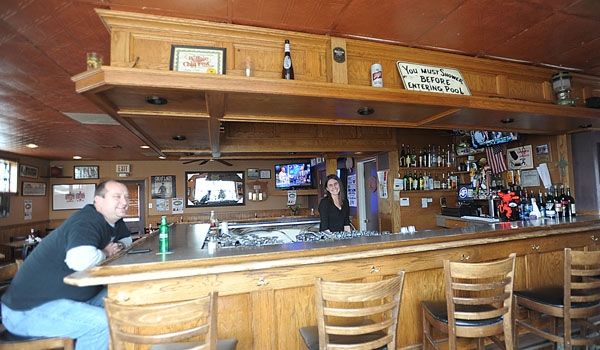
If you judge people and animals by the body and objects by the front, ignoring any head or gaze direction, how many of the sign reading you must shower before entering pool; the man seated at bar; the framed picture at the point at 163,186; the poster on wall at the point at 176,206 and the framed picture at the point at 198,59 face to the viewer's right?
1

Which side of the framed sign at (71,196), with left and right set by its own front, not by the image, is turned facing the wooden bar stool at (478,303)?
front

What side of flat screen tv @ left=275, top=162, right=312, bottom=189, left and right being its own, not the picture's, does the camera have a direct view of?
front

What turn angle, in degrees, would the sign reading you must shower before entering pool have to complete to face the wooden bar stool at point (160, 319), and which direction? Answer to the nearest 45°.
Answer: approximately 45° to its right

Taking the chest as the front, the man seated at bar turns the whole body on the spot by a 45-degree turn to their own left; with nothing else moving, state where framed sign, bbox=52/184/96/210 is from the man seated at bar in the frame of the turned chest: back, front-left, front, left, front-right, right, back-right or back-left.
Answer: front-left

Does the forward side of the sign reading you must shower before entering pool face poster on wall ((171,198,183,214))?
no

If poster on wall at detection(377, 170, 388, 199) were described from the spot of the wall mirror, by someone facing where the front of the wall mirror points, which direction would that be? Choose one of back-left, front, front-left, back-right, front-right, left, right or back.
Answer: front-left

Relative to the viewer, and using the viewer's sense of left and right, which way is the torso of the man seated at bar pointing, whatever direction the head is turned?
facing to the right of the viewer

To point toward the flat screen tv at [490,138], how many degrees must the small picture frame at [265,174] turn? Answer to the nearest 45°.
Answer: approximately 45° to its left

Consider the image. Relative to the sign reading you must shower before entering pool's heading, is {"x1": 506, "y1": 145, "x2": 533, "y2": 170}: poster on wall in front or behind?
behind

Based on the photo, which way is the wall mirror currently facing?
toward the camera

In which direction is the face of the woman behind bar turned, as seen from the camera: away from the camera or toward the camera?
toward the camera

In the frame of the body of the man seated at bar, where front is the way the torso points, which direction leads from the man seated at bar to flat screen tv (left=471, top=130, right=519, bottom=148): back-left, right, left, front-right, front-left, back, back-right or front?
front

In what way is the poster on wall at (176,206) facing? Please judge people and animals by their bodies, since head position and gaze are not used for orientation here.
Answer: toward the camera

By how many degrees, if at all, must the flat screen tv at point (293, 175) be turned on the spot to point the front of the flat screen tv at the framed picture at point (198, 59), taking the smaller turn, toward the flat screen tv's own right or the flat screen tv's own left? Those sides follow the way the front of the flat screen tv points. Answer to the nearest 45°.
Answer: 0° — it already faces it

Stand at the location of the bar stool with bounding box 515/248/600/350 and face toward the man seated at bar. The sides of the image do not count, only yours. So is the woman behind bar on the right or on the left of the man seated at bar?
right

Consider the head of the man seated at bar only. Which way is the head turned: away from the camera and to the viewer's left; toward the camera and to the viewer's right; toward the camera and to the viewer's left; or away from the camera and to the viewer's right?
toward the camera and to the viewer's right

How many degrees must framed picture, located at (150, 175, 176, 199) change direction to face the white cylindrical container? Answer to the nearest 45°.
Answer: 0° — it already faces it
